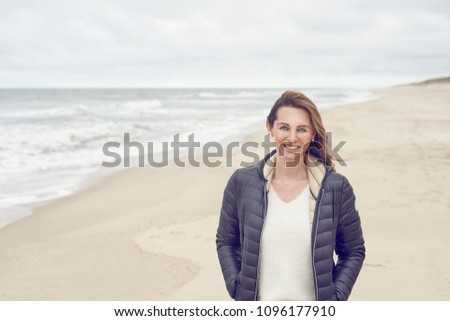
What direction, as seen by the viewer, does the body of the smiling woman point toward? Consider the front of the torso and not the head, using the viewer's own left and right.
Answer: facing the viewer

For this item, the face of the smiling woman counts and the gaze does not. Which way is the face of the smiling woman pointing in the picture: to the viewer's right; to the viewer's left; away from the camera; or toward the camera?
toward the camera
